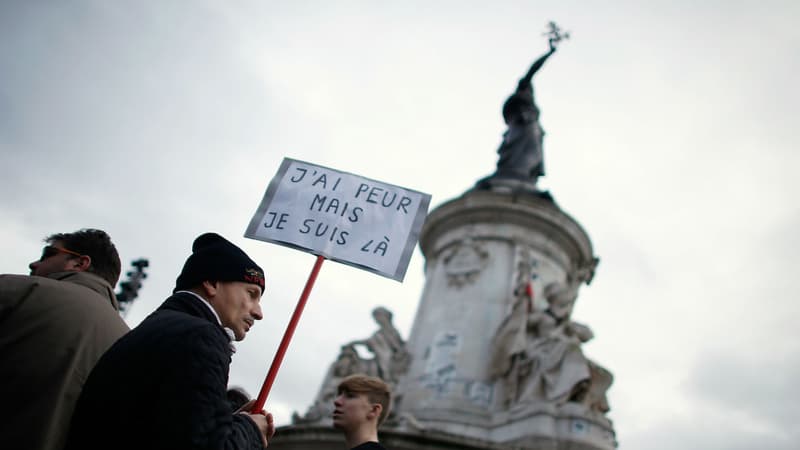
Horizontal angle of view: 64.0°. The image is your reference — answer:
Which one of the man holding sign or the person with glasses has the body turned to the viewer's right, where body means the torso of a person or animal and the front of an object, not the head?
the man holding sign

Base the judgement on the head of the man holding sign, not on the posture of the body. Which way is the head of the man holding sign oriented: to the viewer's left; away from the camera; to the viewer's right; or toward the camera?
to the viewer's right

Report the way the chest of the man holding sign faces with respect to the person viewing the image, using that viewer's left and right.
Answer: facing to the right of the viewer

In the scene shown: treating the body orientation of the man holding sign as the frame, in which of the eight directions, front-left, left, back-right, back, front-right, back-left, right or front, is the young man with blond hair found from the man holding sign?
front-left
